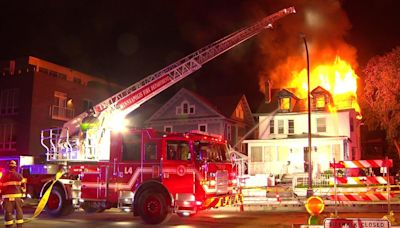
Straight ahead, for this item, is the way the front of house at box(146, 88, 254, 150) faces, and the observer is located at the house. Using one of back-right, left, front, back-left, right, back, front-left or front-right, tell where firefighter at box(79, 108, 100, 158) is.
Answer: front-right

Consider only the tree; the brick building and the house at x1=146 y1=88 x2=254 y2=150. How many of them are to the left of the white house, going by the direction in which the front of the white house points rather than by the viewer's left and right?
1

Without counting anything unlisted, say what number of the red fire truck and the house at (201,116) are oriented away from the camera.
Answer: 0

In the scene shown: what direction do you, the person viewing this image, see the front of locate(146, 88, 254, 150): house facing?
facing the viewer and to the right of the viewer

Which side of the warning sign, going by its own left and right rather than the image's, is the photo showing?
front

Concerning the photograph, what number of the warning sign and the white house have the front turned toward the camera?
2

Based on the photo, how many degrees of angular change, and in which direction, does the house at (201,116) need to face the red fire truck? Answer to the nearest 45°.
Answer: approximately 45° to its right

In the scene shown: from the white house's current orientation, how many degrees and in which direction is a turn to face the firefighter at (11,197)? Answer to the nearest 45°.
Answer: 0° — it already faces them

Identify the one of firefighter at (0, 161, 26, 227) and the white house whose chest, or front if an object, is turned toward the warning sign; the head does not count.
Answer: the white house

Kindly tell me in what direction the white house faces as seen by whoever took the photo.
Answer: facing the viewer

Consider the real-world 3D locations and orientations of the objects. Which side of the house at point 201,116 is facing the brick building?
right

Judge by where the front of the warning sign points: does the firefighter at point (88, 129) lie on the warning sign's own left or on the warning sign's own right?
on the warning sign's own right
